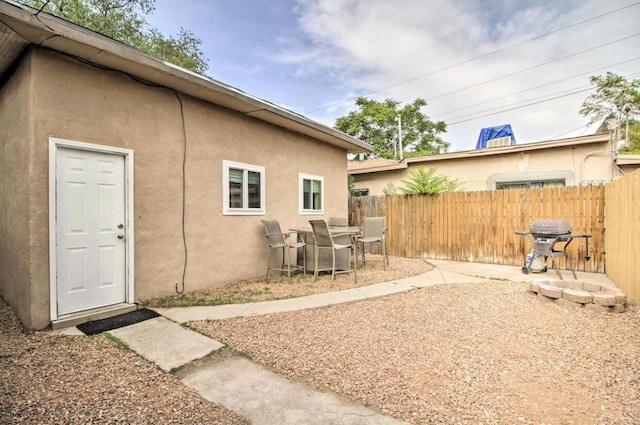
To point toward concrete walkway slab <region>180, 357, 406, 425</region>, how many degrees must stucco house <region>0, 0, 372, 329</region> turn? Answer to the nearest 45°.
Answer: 0° — it already faces it

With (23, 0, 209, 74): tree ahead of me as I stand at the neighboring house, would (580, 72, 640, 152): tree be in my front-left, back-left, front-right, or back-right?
back-right

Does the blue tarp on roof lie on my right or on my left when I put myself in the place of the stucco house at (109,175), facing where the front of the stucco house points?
on my left

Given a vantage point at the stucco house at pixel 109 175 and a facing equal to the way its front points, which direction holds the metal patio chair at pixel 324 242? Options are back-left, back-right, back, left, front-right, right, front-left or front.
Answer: front-left

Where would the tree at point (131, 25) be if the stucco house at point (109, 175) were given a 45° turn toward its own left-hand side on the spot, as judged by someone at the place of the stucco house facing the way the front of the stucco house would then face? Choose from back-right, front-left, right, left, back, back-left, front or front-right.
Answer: left

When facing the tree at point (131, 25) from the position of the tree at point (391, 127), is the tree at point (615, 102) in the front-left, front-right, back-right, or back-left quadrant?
back-left

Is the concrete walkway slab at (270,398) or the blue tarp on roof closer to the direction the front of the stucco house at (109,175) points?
the concrete walkway slab

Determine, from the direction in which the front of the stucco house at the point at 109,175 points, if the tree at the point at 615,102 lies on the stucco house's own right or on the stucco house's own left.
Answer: on the stucco house's own left

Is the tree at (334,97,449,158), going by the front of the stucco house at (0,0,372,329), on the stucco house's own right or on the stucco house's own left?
on the stucco house's own left
